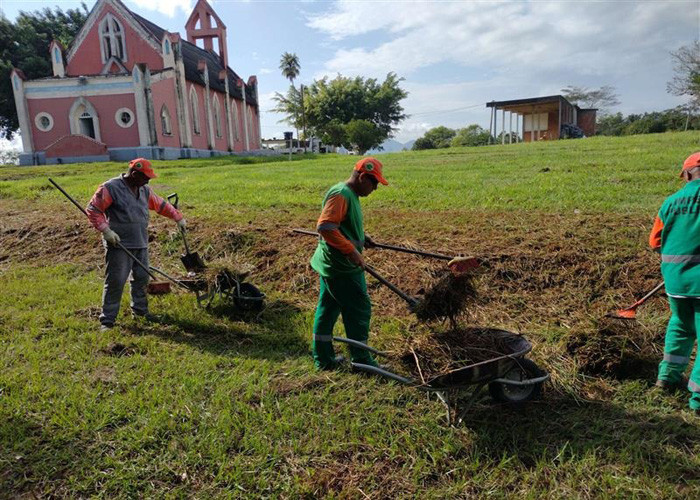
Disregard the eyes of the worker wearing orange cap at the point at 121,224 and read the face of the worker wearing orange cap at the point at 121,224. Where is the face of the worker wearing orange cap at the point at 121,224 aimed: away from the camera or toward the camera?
toward the camera

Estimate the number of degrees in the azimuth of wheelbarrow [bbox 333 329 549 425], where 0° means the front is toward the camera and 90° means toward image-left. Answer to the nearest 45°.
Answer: approximately 270°

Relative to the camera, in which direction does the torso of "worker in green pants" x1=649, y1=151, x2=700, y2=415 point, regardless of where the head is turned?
away from the camera

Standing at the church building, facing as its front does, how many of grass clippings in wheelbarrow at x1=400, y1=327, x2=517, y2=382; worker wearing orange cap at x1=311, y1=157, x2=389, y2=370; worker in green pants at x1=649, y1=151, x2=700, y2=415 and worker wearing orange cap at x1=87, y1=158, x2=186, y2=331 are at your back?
0

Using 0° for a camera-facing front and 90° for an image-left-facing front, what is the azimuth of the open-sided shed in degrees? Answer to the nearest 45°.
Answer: approximately 45°

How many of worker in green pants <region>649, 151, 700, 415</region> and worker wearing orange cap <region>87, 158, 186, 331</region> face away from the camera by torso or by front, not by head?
1

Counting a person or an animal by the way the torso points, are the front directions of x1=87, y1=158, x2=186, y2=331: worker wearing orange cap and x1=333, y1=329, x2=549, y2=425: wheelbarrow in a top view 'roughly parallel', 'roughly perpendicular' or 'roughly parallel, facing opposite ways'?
roughly parallel

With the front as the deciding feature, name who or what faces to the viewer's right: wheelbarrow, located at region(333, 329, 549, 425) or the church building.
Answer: the wheelbarrow

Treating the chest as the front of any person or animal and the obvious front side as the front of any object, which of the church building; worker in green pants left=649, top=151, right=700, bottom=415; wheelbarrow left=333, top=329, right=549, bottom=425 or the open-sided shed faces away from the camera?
the worker in green pants

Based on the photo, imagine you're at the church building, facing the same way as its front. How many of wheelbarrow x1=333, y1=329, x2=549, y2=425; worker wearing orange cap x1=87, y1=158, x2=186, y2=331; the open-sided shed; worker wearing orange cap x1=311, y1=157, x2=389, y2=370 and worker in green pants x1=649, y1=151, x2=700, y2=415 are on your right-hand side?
0

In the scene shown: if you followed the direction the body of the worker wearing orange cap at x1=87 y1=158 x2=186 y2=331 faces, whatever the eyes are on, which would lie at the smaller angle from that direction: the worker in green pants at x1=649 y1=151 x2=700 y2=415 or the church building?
the worker in green pants

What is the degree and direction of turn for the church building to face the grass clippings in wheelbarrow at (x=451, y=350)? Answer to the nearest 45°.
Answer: approximately 45° to its left

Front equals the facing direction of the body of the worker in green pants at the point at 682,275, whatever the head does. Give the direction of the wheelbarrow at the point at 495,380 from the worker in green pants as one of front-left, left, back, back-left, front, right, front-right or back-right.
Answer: back-left

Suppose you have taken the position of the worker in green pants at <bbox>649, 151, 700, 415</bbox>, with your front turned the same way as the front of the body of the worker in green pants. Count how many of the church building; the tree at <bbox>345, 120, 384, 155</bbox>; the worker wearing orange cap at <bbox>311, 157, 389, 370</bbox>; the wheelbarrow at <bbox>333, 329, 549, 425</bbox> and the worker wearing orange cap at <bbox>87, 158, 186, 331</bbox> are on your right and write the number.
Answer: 0

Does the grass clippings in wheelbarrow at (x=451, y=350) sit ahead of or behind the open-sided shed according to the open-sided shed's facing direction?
ahead

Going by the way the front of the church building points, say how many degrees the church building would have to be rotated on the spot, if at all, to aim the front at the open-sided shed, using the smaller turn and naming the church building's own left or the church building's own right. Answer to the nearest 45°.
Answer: approximately 135° to the church building's own left

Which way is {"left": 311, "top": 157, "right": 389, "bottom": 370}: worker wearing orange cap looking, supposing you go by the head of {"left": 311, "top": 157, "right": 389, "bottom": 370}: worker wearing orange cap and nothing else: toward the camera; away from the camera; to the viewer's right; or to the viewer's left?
to the viewer's right

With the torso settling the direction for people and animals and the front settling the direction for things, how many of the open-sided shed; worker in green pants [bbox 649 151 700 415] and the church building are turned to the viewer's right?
0

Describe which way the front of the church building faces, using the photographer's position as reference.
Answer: facing the viewer and to the left of the viewer
